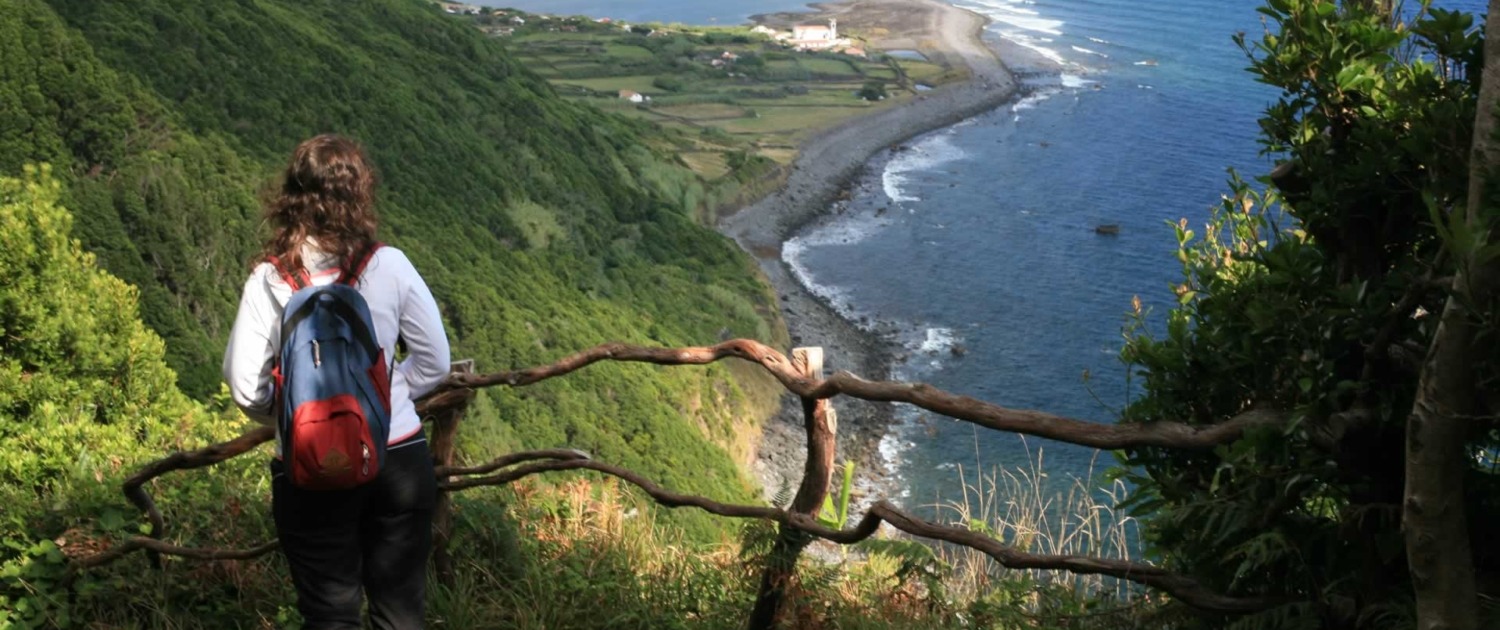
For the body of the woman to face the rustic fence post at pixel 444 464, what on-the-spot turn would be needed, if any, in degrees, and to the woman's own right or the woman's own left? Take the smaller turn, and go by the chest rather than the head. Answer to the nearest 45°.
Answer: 0° — they already face it

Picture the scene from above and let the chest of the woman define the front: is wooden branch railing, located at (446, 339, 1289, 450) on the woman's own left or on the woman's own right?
on the woman's own right

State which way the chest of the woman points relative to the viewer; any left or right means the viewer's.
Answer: facing away from the viewer

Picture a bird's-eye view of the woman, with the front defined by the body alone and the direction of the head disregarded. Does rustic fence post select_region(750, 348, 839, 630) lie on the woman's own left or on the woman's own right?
on the woman's own right

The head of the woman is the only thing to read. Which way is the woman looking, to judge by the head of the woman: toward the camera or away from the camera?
away from the camera
